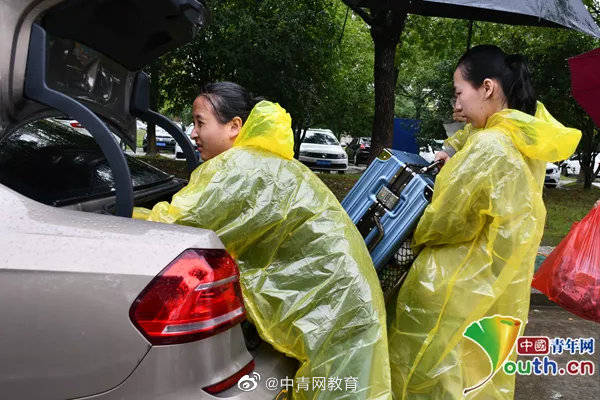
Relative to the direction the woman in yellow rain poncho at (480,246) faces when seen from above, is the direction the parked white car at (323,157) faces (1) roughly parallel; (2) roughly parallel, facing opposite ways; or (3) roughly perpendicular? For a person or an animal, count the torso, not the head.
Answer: roughly perpendicular

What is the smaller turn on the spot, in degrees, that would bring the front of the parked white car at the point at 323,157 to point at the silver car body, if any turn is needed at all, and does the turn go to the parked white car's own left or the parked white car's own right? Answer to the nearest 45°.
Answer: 0° — it already faces it

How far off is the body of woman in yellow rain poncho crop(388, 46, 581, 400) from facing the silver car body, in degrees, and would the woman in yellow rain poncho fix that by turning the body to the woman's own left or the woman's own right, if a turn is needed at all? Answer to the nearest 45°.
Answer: approximately 45° to the woman's own left

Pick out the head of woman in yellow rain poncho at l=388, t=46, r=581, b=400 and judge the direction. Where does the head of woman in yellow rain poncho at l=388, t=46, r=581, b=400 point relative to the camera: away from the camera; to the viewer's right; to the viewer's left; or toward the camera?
to the viewer's left

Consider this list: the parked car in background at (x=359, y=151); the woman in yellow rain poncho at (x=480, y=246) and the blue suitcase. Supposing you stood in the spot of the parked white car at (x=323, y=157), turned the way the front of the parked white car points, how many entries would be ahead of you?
2

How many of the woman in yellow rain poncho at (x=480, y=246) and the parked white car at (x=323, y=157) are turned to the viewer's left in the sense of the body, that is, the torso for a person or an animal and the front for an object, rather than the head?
1

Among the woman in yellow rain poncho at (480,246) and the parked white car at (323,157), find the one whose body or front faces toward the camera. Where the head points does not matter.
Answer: the parked white car

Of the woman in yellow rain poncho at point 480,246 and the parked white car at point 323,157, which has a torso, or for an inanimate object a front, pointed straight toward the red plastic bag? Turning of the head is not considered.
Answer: the parked white car

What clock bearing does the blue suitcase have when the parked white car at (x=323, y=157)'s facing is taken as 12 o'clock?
The blue suitcase is roughly at 12 o'clock from the parked white car.

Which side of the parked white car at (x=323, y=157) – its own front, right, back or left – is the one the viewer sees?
front

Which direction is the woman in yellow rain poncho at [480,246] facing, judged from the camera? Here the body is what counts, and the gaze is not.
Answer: to the viewer's left

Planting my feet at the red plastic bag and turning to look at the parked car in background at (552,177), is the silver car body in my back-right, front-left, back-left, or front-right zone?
back-left

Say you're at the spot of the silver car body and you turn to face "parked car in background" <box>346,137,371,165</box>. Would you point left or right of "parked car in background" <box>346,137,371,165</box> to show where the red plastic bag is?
right

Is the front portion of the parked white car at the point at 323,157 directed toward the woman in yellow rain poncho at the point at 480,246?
yes

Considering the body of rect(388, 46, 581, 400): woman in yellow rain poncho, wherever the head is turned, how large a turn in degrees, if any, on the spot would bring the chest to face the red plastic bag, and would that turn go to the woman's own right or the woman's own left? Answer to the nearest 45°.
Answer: approximately 135° to the woman's own right

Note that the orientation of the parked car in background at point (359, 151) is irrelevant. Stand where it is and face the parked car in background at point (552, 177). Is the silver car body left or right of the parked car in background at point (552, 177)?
right
